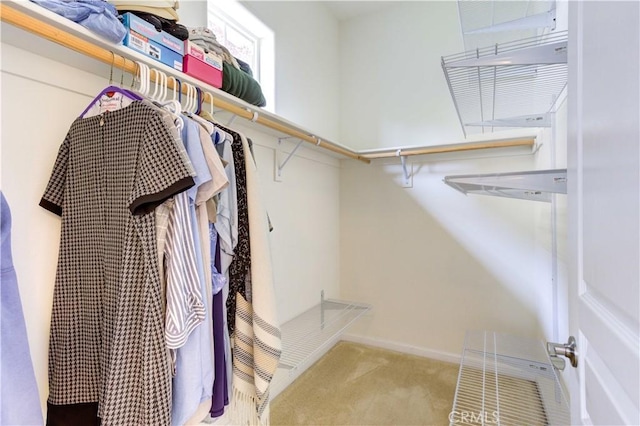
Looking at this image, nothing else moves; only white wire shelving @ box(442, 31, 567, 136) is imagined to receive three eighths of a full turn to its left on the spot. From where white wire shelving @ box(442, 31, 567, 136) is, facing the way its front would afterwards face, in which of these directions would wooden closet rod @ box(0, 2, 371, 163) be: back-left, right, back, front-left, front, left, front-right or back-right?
right

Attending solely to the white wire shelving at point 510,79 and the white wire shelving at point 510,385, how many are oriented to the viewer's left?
2

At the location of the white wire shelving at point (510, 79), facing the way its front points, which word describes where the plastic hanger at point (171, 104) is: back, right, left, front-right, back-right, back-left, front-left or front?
front-left

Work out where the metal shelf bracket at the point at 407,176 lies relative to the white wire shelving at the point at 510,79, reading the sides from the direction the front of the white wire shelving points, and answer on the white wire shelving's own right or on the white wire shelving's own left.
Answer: on the white wire shelving's own right

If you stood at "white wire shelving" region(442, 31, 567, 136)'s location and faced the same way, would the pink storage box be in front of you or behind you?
in front

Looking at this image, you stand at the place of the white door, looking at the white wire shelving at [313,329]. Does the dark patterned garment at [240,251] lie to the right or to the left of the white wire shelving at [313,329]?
left

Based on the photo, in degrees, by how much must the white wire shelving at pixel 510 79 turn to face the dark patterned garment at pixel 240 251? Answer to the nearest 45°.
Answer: approximately 45° to its left

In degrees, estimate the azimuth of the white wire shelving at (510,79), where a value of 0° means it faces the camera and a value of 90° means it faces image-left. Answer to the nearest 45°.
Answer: approximately 90°

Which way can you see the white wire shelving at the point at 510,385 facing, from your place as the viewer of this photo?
facing to the left of the viewer
